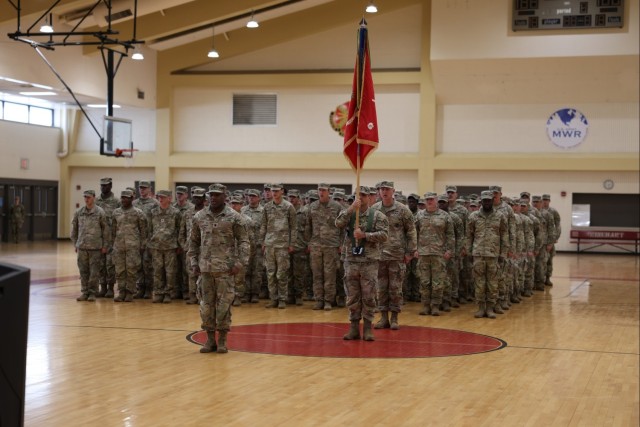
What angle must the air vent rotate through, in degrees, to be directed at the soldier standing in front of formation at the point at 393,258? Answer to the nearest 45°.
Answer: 0° — it already faces them

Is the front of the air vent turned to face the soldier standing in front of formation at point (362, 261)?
yes

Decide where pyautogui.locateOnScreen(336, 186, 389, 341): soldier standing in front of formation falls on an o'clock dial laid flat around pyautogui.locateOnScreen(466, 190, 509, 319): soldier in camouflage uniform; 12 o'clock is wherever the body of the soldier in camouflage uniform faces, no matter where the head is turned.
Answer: The soldier standing in front of formation is roughly at 1 o'clock from the soldier in camouflage uniform.

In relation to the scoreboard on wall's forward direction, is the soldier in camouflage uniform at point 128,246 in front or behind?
in front

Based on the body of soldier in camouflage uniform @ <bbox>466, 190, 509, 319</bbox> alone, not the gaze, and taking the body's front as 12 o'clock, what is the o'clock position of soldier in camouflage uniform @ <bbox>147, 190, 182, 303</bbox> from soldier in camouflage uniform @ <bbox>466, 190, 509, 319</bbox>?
soldier in camouflage uniform @ <bbox>147, 190, 182, 303</bbox> is roughly at 3 o'clock from soldier in camouflage uniform @ <bbox>466, 190, 509, 319</bbox>.

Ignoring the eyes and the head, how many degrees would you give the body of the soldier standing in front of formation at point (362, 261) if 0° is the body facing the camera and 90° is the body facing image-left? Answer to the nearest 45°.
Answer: approximately 0°

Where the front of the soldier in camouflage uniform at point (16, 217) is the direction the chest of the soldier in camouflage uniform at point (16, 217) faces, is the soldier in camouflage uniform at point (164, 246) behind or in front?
in front

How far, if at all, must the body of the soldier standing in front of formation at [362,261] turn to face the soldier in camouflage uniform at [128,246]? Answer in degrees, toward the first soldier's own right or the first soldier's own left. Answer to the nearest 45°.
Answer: approximately 135° to the first soldier's own right

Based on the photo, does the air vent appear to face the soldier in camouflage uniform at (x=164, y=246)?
yes

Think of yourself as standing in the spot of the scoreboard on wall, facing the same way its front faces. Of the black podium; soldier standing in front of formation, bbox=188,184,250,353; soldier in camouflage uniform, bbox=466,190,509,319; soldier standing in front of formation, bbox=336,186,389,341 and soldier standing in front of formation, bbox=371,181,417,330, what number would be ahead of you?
5
